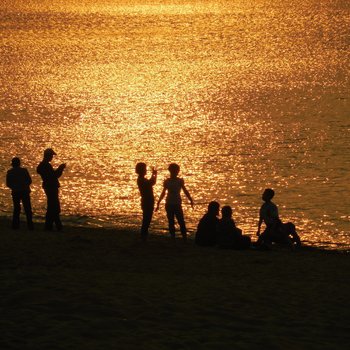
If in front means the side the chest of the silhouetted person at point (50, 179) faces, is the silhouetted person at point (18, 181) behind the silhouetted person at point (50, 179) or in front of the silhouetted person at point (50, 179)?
behind

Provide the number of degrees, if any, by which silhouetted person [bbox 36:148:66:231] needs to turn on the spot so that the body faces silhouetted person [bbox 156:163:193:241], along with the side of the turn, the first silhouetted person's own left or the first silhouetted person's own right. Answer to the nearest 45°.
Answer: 0° — they already face them

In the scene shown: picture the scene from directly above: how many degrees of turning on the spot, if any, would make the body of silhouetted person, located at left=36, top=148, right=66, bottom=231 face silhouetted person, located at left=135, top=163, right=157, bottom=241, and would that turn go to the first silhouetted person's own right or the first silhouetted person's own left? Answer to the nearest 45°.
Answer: approximately 45° to the first silhouetted person's own right

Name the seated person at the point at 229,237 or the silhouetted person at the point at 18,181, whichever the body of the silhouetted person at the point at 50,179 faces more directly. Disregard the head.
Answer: the seated person

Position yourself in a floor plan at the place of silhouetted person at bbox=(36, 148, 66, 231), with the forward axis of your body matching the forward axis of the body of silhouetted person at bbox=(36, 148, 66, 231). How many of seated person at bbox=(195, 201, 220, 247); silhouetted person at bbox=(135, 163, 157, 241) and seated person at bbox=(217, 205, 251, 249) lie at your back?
0

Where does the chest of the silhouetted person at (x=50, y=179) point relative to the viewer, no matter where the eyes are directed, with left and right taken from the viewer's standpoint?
facing to the right of the viewer

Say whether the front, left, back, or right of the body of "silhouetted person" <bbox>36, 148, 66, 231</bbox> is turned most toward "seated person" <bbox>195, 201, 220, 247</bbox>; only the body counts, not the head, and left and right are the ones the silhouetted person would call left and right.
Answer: front
